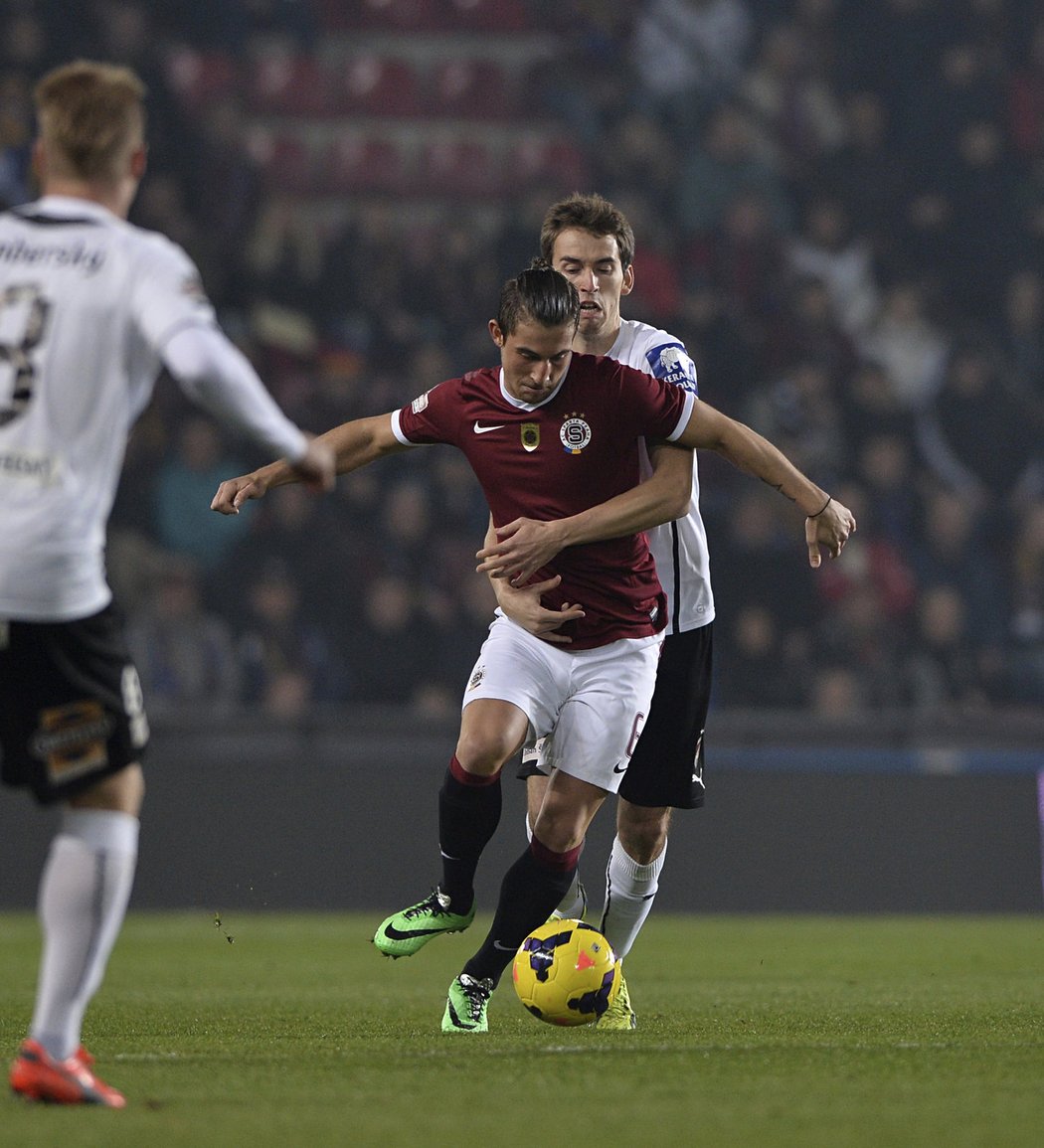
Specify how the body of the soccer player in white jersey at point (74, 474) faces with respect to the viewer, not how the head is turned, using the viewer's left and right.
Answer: facing away from the viewer and to the right of the viewer

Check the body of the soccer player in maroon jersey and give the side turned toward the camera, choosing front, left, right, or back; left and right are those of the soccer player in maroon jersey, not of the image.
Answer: front

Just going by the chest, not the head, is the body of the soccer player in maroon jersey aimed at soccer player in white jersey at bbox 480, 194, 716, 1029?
no

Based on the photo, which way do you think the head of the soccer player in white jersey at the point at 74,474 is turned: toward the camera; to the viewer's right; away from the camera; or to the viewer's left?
away from the camera

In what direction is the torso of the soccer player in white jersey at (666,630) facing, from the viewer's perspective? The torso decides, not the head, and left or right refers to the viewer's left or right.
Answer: facing the viewer and to the left of the viewer

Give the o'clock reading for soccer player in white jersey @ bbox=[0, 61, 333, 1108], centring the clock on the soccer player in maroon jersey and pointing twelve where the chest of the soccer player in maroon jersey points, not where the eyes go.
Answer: The soccer player in white jersey is roughly at 1 o'clock from the soccer player in maroon jersey.

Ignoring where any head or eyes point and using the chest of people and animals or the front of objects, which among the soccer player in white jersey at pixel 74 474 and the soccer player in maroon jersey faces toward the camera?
the soccer player in maroon jersey

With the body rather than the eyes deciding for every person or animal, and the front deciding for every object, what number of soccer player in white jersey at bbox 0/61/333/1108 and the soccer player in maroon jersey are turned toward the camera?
1

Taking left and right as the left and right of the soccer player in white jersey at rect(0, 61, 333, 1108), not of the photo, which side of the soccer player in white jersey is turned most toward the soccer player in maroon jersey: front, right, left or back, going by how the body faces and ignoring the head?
front

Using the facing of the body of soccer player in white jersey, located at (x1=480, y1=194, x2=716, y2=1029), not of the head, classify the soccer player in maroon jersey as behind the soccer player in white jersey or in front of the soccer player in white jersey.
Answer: in front
